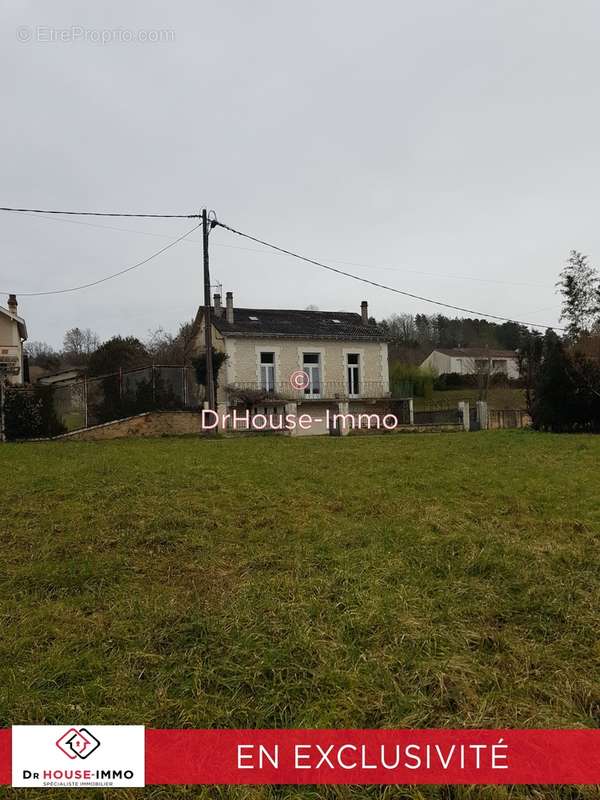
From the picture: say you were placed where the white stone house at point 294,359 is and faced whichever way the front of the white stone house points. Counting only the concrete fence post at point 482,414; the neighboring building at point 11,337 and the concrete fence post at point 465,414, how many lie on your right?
1

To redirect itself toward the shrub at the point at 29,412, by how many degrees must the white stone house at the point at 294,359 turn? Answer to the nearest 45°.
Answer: approximately 45° to its right

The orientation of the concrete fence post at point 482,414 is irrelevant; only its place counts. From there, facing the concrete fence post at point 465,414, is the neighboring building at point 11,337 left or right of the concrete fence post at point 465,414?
right

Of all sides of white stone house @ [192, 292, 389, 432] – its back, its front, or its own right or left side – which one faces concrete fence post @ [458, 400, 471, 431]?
left

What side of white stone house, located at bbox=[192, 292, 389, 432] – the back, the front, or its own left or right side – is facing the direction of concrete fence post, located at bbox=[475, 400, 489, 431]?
left

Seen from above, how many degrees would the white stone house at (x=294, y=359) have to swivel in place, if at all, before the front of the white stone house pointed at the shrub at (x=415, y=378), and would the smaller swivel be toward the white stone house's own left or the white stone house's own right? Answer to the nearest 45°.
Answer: approximately 135° to the white stone house's own left

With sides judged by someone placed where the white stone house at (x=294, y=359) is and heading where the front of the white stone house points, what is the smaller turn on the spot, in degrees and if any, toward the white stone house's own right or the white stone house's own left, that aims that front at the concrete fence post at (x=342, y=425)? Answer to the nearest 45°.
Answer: approximately 45° to the white stone house's own left

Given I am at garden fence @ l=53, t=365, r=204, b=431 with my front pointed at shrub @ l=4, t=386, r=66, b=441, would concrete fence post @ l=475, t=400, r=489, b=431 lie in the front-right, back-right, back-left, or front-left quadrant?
back-left

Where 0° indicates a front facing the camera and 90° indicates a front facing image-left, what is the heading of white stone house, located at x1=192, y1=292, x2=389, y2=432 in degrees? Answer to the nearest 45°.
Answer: approximately 0°
